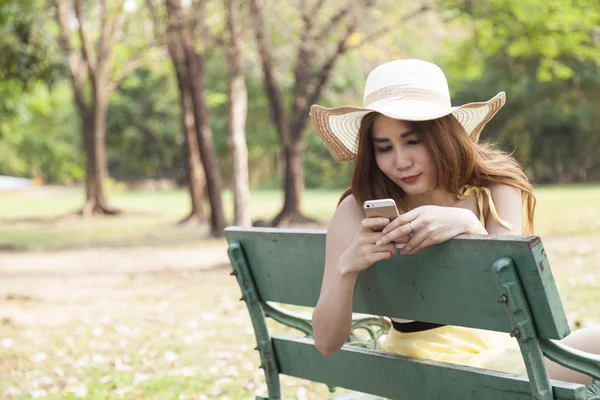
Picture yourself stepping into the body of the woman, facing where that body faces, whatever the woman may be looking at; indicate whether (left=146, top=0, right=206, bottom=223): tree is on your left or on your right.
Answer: on your right

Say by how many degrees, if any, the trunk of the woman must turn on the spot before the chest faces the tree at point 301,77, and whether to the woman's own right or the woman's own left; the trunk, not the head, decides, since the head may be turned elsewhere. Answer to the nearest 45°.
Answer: approximately 135° to the woman's own right

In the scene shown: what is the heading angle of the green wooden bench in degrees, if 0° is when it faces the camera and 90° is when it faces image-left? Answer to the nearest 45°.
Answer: approximately 225°

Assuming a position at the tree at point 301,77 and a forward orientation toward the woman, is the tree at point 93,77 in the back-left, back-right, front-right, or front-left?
back-right

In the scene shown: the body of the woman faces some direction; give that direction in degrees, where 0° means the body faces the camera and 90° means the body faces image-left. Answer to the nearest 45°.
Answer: approximately 45°

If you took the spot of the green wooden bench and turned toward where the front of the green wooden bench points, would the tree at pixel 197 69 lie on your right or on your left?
on your left

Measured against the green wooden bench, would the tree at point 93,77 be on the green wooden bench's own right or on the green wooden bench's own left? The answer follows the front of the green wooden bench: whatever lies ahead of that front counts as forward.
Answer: on the green wooden bench's own left

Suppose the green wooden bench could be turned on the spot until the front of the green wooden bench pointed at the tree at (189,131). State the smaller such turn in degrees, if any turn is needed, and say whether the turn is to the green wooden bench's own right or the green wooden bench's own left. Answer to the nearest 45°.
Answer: approximately 45° to the green wooden bench's own left
